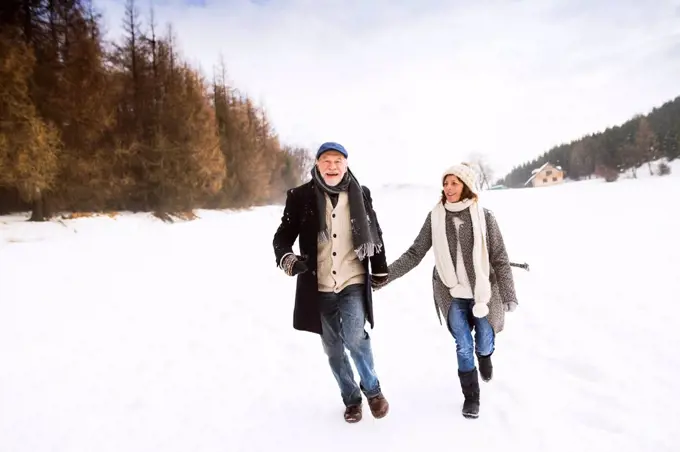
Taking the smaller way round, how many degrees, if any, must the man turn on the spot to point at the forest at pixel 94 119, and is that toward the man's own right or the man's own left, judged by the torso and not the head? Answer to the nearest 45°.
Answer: approximately 135° to the man's own right

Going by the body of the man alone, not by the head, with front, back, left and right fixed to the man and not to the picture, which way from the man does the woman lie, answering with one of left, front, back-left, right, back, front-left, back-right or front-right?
left

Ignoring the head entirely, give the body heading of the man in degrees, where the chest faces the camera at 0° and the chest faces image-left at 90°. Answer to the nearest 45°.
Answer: approximately 0°
